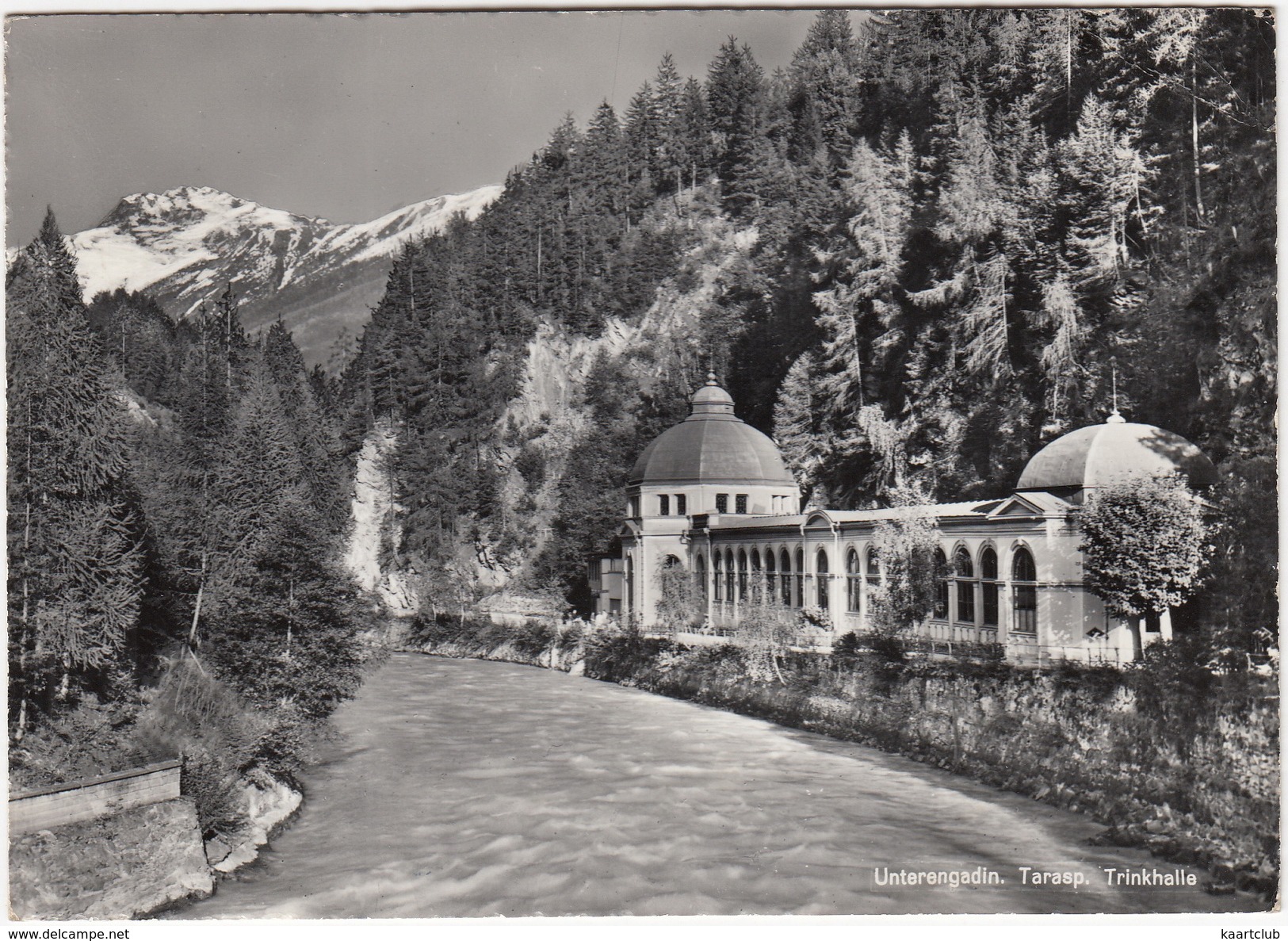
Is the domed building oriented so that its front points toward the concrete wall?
yes

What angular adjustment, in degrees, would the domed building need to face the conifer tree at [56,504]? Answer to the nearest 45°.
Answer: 0° — it already faces it

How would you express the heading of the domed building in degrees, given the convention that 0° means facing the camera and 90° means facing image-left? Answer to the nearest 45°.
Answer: approximately 45°
